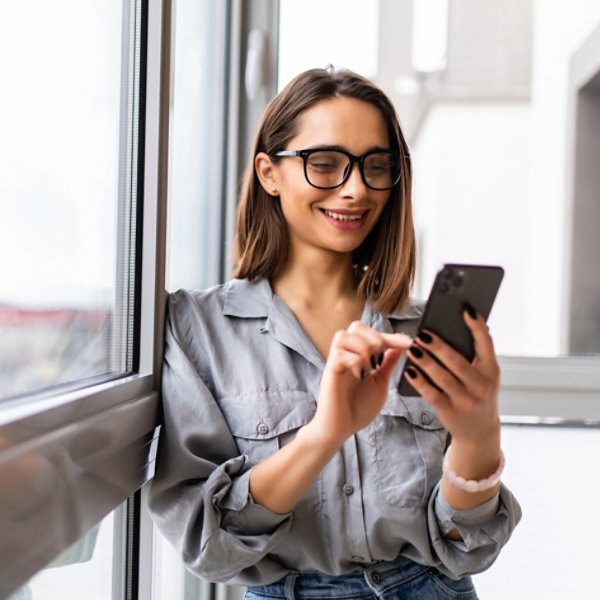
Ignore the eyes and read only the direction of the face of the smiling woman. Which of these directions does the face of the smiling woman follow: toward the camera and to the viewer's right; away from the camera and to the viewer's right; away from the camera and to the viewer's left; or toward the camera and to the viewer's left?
toward the camera and to the viewer's right

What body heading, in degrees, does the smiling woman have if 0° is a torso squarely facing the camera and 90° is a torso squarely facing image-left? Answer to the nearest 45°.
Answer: approximately 315°
